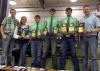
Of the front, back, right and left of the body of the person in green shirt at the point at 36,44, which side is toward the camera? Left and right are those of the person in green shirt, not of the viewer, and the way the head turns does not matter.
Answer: front

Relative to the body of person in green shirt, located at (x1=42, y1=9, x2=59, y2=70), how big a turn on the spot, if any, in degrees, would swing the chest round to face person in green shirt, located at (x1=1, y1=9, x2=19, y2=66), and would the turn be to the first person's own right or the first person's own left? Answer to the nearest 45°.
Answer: approximately 90° to the first person's own right

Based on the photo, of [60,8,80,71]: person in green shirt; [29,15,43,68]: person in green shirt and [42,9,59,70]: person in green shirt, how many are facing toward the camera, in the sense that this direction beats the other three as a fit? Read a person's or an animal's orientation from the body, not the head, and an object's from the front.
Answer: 3

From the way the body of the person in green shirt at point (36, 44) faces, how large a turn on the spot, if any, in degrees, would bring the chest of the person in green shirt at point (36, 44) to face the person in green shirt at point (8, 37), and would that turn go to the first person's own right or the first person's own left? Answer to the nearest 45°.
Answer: approximately 90° to the first person's own right

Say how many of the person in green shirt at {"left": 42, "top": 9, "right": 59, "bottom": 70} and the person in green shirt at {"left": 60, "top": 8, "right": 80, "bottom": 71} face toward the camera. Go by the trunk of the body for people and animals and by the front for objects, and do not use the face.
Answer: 2

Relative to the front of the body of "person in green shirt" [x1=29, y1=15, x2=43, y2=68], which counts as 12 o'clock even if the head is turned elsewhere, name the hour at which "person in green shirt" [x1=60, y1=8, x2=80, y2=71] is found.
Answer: "person in green shirt" [x1=60, y1=8, x2=80, y2=71] is roughly at 10 o'clock from "person in green shirt" [x1=29, y1=15, x2=43, y2=68].

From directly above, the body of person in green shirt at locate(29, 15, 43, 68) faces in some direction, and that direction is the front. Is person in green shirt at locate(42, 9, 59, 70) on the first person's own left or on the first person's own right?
on the first person's own left

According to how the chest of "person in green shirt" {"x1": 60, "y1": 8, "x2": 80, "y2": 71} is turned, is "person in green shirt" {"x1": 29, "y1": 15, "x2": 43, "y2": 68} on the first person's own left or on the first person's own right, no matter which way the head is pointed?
on the first person's own right
